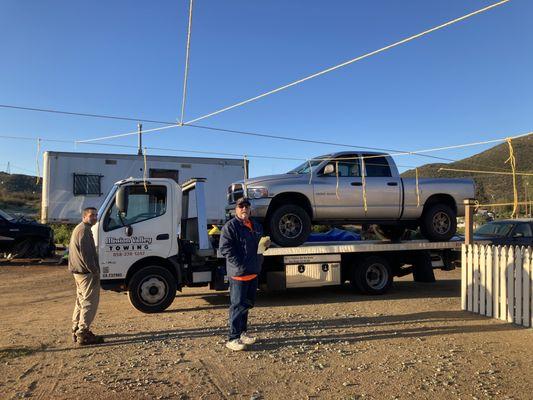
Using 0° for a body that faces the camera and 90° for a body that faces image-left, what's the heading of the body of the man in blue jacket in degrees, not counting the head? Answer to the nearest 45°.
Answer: approximately 315°

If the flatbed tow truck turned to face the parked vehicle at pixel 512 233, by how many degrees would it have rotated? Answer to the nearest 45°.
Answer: approximately 135° to its right

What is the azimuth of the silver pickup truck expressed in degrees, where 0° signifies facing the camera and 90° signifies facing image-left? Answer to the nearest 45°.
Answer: approximately 45°

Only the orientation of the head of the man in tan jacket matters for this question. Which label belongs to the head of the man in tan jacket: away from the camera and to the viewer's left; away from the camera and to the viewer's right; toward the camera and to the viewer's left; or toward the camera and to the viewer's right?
toward the camera and to the viewer's right

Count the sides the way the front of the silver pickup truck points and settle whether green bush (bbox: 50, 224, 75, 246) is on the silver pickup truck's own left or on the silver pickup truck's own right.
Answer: on the silver pickup truck's own right

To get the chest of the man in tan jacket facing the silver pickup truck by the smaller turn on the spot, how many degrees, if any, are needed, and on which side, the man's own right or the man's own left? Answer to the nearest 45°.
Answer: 0° — they already face it

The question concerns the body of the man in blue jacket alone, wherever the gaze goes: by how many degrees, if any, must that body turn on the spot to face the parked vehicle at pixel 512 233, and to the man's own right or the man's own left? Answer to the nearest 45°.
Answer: approximately 90° to the man's own left

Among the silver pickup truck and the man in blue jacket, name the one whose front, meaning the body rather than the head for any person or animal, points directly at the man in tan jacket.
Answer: the silver pickup truck

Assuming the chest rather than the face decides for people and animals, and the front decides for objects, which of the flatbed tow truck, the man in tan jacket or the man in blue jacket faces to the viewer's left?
the flatbed tow truck

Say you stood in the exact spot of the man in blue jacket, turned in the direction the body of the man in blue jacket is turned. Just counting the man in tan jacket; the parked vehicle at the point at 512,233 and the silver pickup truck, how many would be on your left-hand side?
2

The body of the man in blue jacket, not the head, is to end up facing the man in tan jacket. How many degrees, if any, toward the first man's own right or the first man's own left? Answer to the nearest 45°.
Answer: approximately 135° to the first man's own right

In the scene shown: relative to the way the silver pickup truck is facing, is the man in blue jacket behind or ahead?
ahead

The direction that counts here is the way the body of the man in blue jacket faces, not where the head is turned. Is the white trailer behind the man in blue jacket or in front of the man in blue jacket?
behind

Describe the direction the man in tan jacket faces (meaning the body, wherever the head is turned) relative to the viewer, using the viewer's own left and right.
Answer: facing to the right of the viewer

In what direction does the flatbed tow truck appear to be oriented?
to the viewer's left
